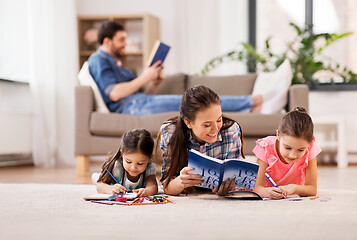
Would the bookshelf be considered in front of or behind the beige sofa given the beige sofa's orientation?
behind

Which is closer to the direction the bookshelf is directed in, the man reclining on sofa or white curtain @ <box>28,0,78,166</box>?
the white curtain

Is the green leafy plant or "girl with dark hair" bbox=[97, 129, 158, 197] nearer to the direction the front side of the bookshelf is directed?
the girl with dark hair

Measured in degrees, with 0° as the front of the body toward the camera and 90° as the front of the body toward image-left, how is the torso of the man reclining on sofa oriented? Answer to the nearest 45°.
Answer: approximately 270°

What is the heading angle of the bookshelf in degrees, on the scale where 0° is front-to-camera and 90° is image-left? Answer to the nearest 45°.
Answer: approximately 45°

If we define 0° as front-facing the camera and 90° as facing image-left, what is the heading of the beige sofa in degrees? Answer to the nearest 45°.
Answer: approximately 0°

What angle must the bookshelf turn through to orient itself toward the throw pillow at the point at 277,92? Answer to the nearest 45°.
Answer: approximately 90° to its left

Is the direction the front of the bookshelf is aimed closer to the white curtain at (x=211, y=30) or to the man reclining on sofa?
the man reclining on sofa
